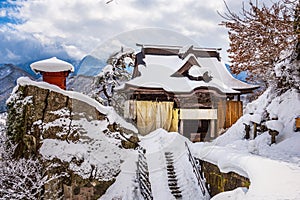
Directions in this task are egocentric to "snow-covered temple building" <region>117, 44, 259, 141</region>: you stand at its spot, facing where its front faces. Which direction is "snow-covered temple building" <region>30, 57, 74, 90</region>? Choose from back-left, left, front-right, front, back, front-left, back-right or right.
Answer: front-right

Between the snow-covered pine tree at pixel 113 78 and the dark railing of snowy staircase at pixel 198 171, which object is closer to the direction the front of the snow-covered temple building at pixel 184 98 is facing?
the dark railing of snowy staircase

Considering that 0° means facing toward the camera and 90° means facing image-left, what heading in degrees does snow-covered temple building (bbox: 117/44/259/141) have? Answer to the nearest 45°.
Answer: approximately 0°

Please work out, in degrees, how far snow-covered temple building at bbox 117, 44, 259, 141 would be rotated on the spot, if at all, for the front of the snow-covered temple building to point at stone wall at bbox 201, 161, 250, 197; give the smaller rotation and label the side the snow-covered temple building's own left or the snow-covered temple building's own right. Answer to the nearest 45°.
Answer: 0° — it already faces it

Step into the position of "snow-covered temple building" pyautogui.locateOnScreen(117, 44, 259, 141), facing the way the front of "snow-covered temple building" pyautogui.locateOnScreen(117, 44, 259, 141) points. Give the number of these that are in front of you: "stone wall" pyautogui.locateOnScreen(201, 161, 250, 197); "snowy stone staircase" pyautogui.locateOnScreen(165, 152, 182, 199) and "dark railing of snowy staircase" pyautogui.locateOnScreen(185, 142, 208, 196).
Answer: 3

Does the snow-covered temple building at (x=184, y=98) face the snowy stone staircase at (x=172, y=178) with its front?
yes

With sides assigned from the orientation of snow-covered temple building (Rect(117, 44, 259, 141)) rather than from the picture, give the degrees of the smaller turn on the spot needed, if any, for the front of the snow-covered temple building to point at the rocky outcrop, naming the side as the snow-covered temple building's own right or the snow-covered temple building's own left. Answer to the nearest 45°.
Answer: approximately 45° to the snow-covered temple building's own right

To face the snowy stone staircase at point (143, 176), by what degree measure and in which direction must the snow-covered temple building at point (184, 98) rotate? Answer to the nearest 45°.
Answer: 0° — it already faces it
